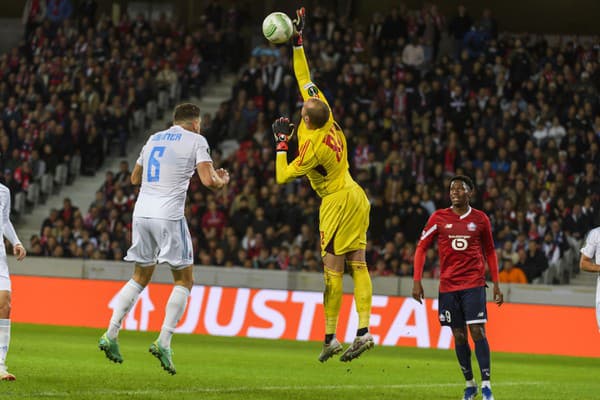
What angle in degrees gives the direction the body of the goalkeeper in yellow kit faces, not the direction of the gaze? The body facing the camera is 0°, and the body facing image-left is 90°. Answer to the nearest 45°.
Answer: approximately 135°

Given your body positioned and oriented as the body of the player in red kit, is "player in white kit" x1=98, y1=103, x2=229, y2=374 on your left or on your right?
on your right

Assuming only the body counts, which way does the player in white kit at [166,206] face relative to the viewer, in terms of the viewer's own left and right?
facing away from the viewer and to the right of the viewer

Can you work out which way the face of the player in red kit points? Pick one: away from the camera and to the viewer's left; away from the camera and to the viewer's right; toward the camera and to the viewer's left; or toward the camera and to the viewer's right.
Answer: toward the camera and to the viewer's left

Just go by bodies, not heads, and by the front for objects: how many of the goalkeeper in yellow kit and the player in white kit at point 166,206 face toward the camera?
0

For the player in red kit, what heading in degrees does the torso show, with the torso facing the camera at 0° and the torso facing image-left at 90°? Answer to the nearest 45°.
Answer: approximately 0°

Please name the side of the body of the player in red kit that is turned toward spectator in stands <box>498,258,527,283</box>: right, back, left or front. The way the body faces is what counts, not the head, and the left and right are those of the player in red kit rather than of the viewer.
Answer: back
